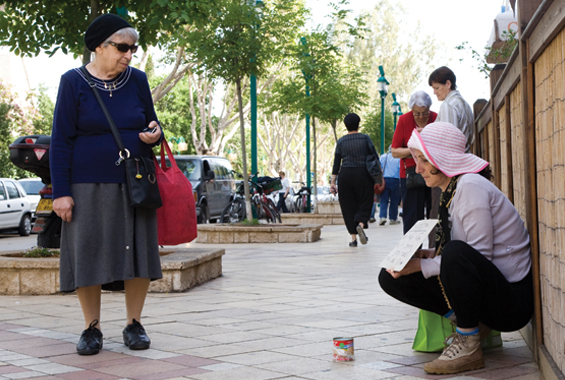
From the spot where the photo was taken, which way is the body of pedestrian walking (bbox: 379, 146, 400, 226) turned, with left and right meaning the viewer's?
facing away from the viewer

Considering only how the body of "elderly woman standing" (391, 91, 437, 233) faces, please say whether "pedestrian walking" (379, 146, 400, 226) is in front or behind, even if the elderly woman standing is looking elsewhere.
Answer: behind

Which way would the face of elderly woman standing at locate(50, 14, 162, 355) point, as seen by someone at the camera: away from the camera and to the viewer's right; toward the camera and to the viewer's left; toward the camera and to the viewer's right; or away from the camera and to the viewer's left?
toward the camera and to the viewer's right

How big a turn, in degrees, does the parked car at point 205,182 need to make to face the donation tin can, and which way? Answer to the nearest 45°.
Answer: approximately 45° to its left

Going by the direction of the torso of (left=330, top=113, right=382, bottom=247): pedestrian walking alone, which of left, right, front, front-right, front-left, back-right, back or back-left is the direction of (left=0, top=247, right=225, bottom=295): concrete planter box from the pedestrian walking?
back-left

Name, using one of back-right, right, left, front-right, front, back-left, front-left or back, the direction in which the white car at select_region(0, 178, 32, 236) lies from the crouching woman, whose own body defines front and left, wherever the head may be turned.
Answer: front-right

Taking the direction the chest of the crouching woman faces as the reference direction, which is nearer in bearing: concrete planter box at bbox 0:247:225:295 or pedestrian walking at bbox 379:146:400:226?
the concrete planter box

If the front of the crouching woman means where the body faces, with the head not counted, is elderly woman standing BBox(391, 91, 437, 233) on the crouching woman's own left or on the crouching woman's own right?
on the crouching woman's own right

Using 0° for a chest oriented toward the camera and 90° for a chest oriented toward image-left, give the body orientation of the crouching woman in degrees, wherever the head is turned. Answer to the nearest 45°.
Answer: approximately 90°

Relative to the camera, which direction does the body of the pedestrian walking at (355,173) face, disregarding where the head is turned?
away from the camera

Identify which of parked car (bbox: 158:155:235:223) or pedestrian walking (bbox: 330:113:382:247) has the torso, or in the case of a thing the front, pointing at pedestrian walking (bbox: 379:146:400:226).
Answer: pedestrian walking (bbox: 330:113:382:247)

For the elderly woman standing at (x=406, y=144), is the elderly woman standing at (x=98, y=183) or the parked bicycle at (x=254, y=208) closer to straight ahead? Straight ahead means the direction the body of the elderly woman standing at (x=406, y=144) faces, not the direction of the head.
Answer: the elderly woman standing

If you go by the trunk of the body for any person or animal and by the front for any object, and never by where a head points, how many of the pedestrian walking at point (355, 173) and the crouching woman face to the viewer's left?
1
